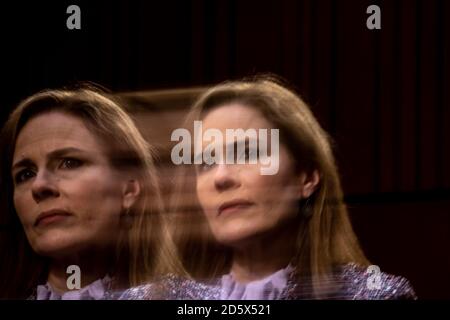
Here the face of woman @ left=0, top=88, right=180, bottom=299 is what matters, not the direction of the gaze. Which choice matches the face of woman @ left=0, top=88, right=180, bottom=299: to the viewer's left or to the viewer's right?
to the viewer's left

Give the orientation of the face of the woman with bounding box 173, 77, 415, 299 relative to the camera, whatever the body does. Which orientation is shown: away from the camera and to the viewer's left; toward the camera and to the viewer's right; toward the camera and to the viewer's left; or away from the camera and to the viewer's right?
toward the camera and to the viewer's left

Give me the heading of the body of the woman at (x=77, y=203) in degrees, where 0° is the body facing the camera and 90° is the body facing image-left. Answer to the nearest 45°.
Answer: approximately 45°

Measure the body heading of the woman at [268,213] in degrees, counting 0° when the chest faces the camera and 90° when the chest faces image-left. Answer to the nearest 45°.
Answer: approximately 45°
